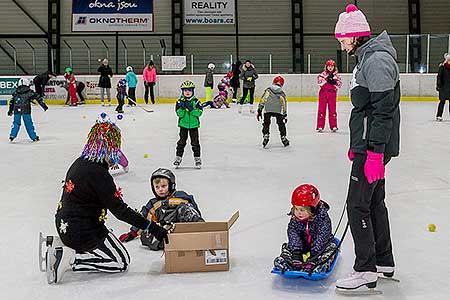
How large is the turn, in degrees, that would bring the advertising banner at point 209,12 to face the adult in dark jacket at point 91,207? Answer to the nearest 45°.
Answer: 0° — it already faces them

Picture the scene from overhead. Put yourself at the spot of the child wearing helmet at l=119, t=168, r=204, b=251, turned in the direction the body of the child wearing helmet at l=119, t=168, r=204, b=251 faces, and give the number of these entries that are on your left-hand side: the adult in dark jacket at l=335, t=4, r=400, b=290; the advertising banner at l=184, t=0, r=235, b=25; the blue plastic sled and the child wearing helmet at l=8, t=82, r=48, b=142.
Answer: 2

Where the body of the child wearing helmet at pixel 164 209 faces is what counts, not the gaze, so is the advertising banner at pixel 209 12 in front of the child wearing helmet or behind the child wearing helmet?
behind

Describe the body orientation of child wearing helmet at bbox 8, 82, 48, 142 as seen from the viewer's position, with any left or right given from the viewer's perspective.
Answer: facing away from the viewer

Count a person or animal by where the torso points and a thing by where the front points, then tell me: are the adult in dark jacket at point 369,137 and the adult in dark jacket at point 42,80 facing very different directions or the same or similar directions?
very different directions

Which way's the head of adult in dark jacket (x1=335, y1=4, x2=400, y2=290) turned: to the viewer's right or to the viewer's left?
to the viewer's left

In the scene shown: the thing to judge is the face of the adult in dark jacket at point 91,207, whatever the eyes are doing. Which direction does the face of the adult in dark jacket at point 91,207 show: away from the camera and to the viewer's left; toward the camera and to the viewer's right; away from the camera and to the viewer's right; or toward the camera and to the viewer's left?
away from the camera and to the viewer's right

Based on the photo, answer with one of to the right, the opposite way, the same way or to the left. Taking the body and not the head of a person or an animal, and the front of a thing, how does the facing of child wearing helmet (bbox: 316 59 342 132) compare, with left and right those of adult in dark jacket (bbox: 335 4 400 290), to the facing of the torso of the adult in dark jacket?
to the left

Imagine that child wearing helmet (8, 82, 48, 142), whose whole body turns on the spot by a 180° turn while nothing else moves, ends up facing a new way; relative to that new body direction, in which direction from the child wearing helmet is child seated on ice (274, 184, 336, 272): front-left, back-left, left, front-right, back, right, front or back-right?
front

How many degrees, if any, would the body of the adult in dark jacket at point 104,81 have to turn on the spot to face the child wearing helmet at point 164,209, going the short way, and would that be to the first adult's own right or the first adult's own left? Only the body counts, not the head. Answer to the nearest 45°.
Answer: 0° — they already face them
